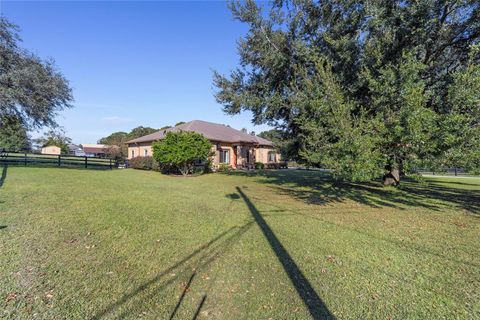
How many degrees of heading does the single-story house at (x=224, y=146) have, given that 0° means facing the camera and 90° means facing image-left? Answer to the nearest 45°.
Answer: approximately 315°

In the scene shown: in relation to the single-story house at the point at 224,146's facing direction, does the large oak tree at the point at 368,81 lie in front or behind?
in front

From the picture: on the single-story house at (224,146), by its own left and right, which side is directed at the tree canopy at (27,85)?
right

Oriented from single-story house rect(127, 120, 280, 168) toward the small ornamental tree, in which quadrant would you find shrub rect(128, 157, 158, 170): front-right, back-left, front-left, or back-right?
front-right

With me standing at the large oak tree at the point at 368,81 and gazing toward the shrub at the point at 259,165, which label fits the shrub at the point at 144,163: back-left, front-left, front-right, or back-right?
front-left

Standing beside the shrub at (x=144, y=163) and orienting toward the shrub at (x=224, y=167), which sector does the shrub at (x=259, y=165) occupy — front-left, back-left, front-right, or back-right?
front-left

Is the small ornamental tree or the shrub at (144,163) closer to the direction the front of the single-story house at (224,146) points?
the small ornamental tree

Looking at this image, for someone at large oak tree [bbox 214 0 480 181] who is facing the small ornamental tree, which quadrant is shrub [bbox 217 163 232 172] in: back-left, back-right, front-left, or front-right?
front-right

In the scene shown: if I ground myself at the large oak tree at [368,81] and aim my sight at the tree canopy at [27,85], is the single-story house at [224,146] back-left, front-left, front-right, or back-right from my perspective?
front-right
